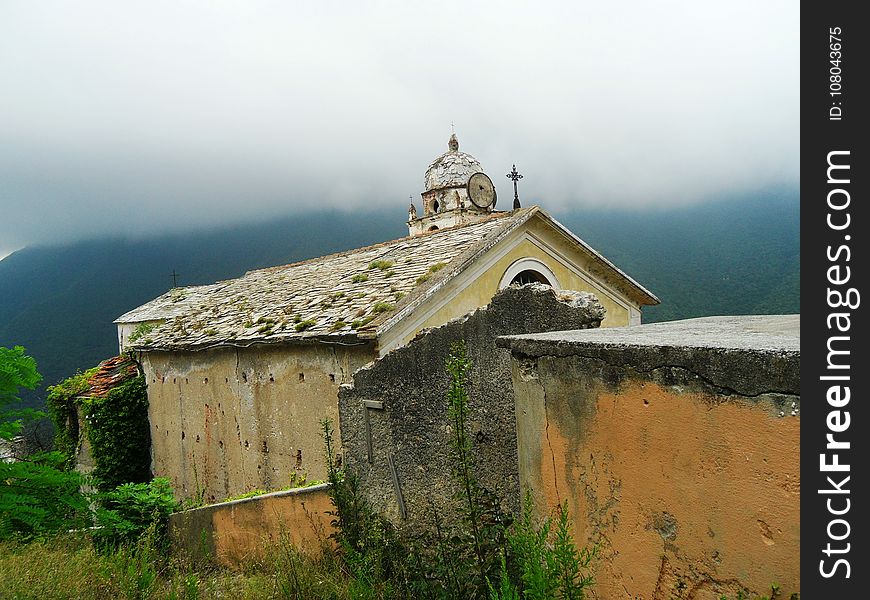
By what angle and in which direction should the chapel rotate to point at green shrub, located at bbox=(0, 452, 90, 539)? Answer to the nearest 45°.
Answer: approximately 90° to its right

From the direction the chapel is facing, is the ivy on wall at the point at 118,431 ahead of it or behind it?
behind

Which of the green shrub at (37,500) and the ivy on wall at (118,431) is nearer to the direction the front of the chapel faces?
the green shrub

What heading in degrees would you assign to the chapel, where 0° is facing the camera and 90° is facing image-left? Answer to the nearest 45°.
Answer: approximately 315°

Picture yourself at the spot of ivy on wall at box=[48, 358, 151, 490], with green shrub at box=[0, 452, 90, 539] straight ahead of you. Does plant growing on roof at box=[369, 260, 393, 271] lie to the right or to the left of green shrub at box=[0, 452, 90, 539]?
left

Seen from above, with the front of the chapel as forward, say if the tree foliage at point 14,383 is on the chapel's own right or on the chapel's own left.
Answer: on the chapel's own right
